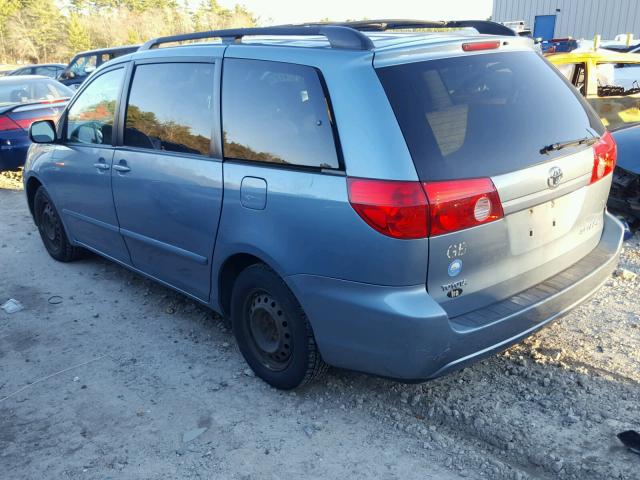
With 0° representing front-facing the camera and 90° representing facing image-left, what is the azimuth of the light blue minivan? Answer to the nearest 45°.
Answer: approximately 135°

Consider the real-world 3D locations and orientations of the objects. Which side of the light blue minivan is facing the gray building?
right

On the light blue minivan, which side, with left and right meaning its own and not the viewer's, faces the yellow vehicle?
right
